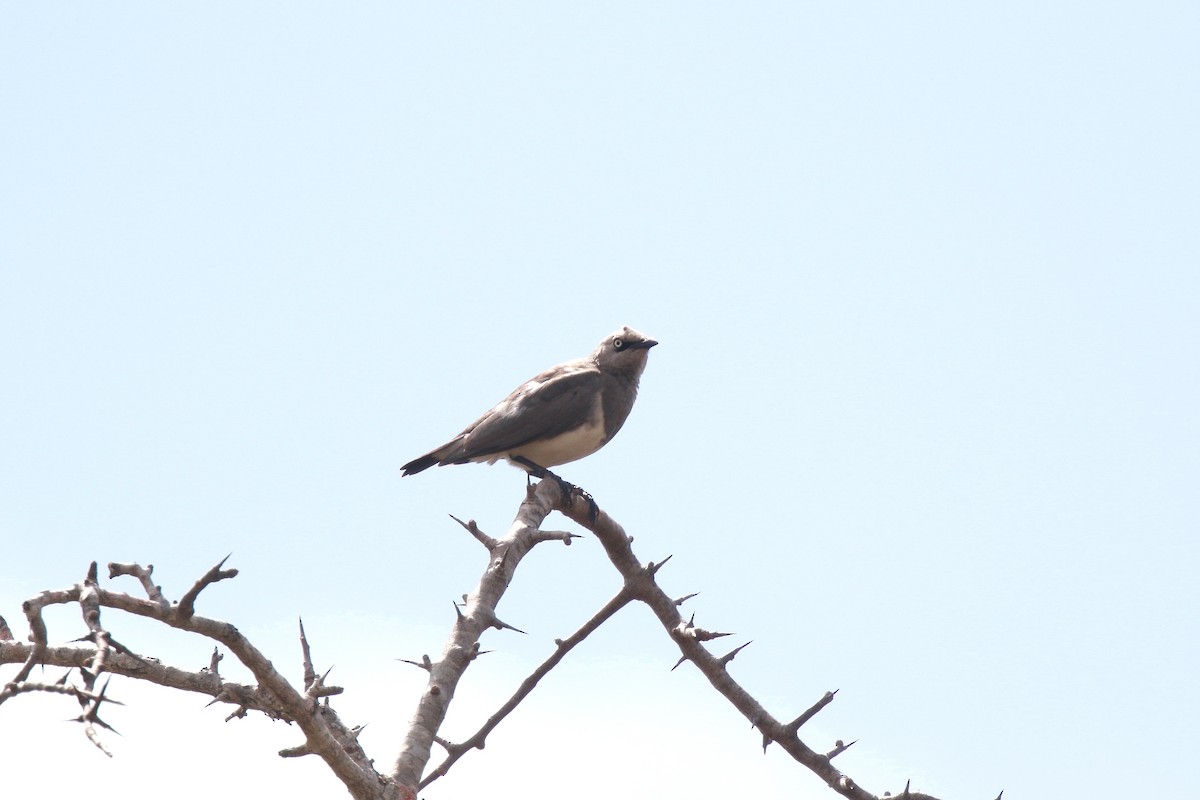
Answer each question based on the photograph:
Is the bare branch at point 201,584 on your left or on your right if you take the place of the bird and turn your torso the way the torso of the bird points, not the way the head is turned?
on your right

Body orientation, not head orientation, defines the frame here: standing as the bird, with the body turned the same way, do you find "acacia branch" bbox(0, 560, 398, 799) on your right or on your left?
on your right

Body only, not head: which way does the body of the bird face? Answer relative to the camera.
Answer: to the viewer's right
